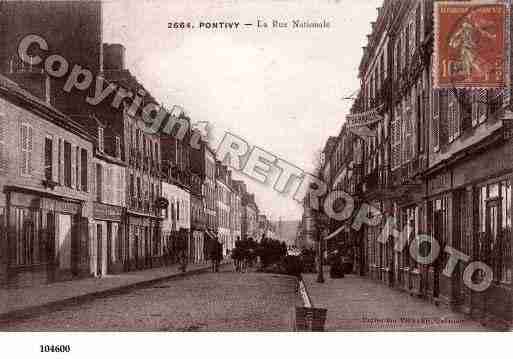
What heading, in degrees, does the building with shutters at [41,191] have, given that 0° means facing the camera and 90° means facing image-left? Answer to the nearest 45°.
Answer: approximately 315°
